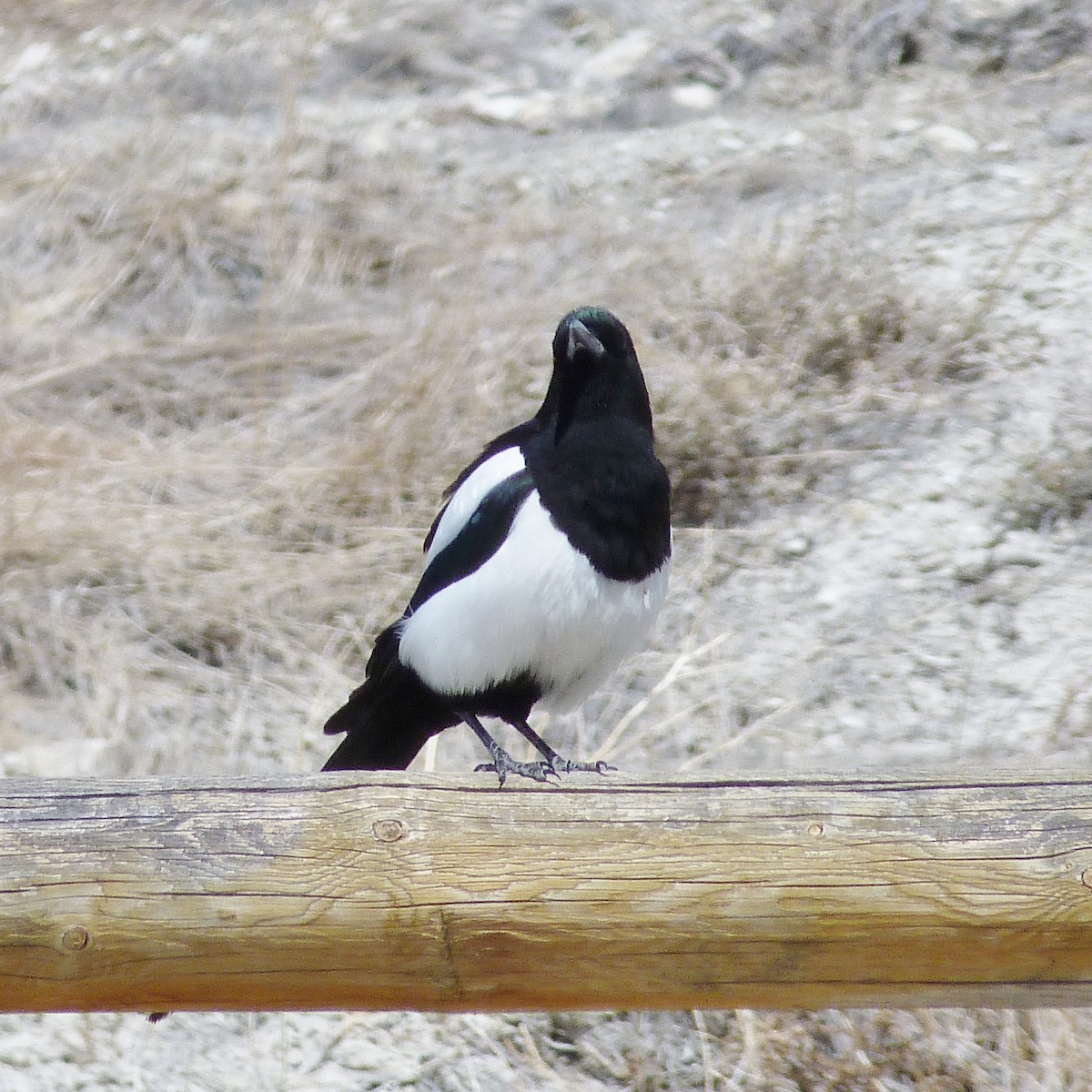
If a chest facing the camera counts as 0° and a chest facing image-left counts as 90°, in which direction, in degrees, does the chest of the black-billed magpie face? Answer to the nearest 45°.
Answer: approximately 315°
